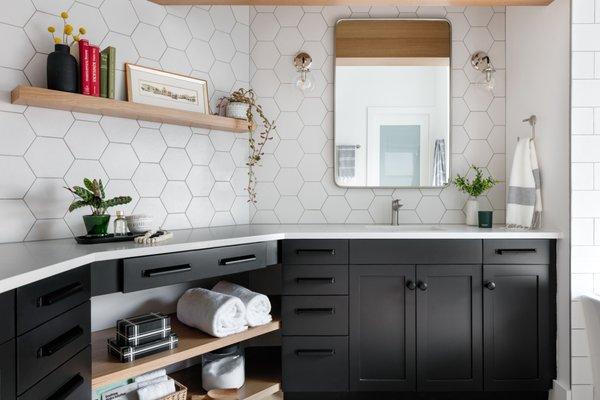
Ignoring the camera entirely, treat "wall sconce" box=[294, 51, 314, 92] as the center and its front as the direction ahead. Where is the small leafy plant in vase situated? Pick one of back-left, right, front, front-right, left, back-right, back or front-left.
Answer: left

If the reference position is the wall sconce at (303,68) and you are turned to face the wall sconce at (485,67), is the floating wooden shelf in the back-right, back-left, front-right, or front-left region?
back-right

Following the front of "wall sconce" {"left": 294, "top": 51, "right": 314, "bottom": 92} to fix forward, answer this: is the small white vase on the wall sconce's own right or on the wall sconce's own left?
on the wall sconce's own left

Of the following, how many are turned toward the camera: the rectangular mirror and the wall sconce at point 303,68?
2

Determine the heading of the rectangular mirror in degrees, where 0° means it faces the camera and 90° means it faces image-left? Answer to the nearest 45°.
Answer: approximately 0°

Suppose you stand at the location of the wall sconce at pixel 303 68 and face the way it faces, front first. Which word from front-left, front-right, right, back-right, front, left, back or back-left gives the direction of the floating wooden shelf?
front-right

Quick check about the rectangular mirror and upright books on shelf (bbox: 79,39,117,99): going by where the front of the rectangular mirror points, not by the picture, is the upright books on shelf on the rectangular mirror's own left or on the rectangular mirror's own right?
on the rectangular mirror's own right

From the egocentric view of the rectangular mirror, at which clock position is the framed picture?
The framed picture is roughly at 2 o'clock from the rectangular mirror.

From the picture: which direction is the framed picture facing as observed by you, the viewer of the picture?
facing the viewer and to the right of the viewer

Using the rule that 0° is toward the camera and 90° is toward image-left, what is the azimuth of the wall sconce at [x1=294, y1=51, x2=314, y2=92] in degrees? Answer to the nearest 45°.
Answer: approximately 0°
